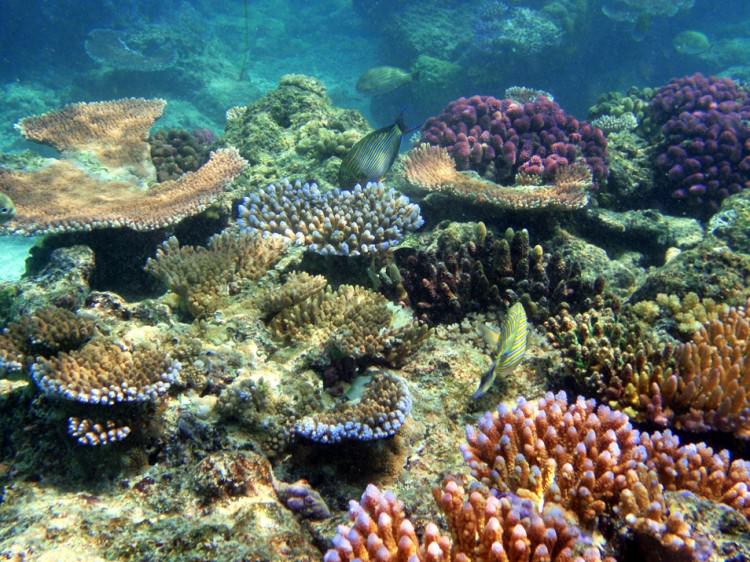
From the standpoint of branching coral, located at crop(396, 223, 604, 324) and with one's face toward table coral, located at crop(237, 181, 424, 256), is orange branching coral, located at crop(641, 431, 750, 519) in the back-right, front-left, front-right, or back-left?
back-left

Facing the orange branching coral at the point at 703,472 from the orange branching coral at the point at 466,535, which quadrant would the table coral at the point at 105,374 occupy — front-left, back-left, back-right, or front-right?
back-left
